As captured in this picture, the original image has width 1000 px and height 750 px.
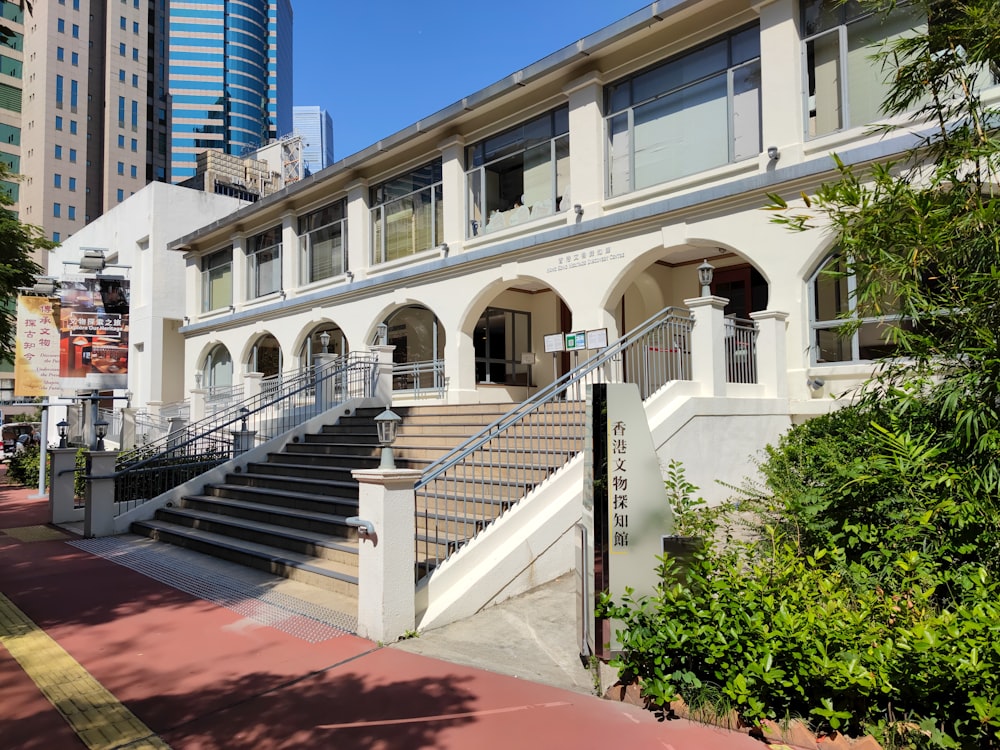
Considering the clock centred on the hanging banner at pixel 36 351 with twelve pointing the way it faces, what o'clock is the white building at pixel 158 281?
The white building is roughly at 7 o'clock from the hanging banner.

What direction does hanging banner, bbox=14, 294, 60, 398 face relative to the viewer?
toward the camera

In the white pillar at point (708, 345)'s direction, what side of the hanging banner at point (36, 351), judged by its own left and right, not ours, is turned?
front

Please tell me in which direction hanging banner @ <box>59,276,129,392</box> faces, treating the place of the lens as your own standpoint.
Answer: facing the viewer

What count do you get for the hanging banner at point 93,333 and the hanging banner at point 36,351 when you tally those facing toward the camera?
2

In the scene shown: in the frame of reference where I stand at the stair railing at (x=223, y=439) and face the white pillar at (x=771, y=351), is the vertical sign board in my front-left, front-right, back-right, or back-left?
front-right

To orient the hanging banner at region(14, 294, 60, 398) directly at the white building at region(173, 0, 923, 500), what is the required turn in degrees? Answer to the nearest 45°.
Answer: approximately 45° to its left

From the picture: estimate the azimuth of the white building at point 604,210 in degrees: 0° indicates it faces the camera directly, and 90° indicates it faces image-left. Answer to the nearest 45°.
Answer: approximately 45°

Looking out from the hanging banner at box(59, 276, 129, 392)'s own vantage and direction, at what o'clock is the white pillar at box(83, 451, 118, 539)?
The white pillar is roughly at 12 o'clock from the hanging banner.

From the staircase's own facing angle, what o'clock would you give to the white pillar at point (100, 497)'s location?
The white pillar is roughly at 2 o'clock from the staircase.

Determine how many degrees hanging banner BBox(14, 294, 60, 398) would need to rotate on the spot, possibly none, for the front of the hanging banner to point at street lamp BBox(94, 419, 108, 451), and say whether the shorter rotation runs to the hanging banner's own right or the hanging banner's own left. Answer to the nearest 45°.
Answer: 0° — it already faces it

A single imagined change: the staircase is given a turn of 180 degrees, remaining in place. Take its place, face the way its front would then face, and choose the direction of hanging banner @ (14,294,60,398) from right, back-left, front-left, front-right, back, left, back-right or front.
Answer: left

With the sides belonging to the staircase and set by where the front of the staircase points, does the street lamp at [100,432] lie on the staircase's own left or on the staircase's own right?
on the staircase's own right
